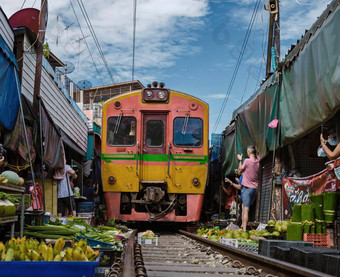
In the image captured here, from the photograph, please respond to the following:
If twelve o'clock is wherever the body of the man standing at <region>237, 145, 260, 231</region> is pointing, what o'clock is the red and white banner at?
The red and white banner is roughly at 7 o'clock from the man standing.

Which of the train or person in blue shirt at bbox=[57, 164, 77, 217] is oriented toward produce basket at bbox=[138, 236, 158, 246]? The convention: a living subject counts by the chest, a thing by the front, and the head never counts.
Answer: the train

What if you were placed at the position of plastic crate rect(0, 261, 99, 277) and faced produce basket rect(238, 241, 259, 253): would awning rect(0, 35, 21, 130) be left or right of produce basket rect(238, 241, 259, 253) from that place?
left

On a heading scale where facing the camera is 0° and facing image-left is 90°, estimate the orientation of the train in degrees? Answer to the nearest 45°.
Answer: approximately 0°
